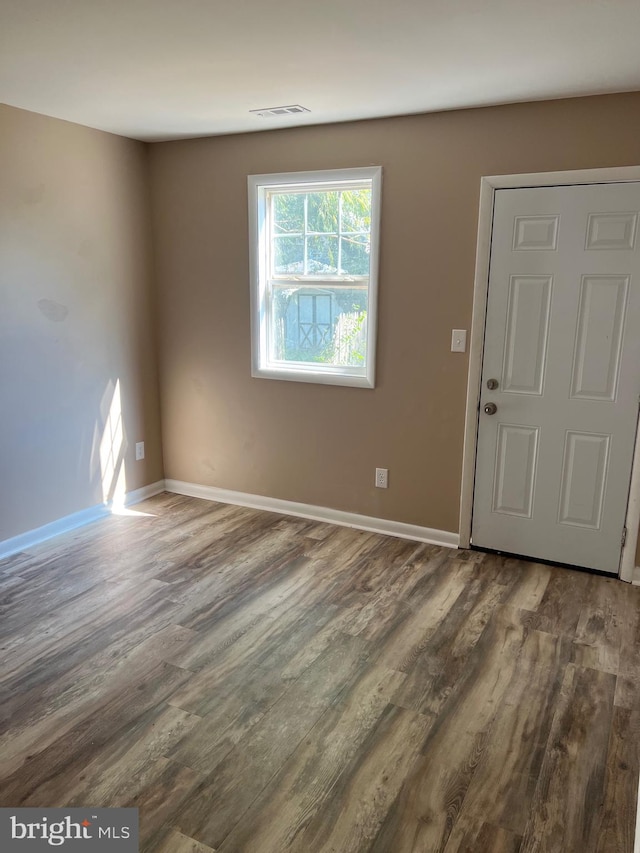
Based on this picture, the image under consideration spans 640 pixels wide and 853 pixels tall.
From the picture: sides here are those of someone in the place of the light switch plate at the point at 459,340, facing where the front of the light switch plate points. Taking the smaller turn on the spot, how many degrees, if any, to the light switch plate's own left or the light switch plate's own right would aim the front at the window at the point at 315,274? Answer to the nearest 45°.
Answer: approximately 90° to the light switch plate's own right

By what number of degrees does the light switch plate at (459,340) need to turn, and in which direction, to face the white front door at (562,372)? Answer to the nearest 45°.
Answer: approximately 90° to its left

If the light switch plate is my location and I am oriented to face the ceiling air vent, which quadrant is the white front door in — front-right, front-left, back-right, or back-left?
back-left

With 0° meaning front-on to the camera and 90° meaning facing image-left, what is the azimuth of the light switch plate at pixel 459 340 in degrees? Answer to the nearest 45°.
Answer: approximately 0°
